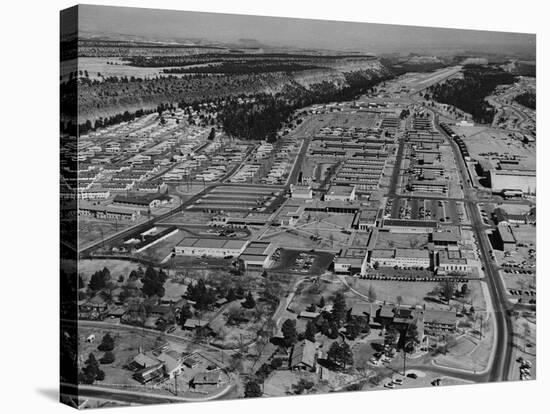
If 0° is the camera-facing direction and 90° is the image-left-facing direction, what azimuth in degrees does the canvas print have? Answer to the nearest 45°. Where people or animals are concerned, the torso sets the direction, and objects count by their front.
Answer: approximately 315°
